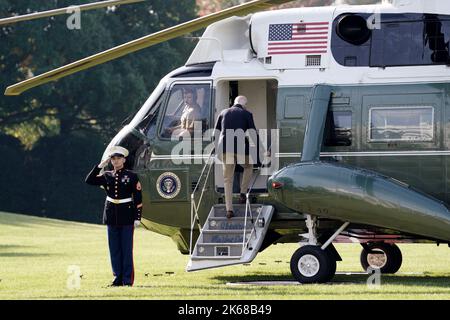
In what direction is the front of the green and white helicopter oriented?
to the viewer's left

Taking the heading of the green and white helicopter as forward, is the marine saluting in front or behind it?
in front

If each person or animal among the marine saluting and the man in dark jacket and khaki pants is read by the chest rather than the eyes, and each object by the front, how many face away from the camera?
1

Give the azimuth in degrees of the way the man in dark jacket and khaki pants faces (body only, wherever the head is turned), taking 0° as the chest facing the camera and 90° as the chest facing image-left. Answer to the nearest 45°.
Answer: approximately 180°

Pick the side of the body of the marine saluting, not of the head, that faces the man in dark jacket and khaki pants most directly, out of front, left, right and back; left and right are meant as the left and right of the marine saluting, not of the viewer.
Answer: left

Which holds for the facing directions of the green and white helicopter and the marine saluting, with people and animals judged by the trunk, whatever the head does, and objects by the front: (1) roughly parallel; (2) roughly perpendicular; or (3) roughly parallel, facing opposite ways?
roughly perpendicular

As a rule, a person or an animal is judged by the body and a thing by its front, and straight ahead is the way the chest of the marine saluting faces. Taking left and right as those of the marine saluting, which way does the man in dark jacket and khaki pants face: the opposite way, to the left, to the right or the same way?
the opposite way

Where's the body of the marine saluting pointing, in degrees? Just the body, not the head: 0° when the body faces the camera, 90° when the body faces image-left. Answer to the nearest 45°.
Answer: approximately 0°

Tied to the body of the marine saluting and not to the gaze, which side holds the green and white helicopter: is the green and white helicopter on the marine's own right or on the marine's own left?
on the marine's own left

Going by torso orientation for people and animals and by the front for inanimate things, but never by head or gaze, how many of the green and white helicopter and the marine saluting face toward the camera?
1

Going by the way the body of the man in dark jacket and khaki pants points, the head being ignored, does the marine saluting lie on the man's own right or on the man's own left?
on the man's own left
